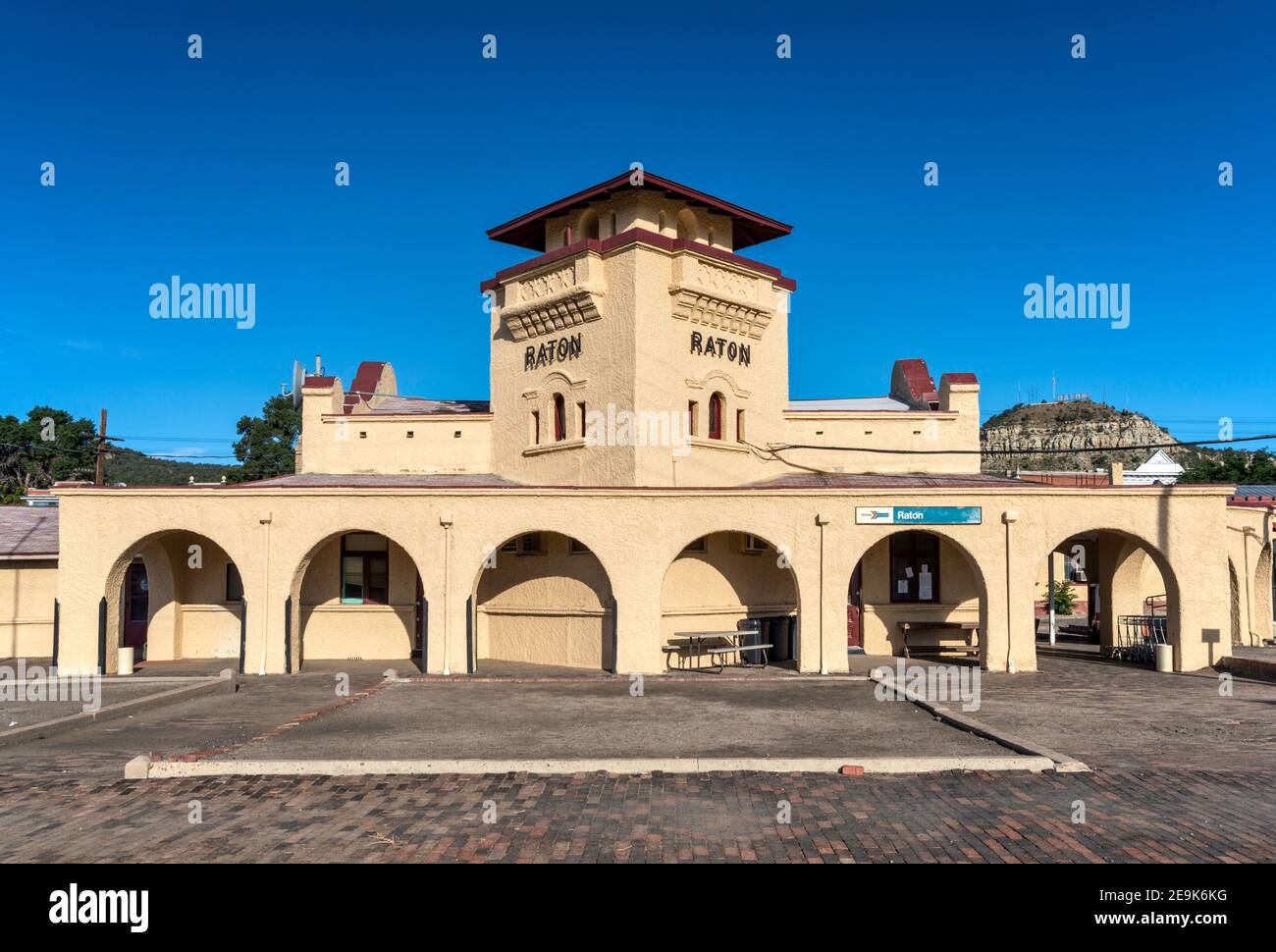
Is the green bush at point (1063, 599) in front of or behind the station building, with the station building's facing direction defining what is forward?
behind

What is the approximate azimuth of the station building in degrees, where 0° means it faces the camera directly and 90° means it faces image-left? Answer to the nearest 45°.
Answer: approximately 0°
